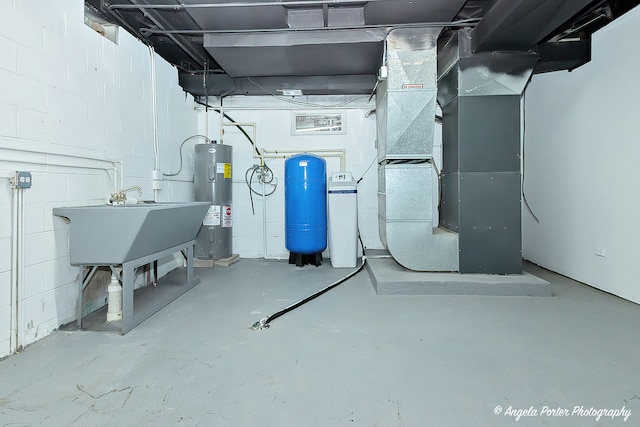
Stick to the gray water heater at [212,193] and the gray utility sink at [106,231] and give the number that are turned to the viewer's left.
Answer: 0

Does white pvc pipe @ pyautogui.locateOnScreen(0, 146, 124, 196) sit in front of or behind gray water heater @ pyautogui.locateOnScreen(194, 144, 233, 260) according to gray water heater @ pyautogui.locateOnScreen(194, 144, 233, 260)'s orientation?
in front

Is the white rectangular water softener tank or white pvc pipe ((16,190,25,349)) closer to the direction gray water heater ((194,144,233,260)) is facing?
the white pvc pipe

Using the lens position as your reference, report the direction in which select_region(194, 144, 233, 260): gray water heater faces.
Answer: facing the viewer

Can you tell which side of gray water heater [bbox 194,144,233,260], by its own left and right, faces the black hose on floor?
front

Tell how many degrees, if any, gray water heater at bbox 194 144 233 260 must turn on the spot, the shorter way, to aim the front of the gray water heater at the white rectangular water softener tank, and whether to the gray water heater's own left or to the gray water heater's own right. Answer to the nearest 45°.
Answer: approximately 45° to the gray water heater's own left

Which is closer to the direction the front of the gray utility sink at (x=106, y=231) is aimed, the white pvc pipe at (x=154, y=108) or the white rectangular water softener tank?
the white rectangular water softener tank
